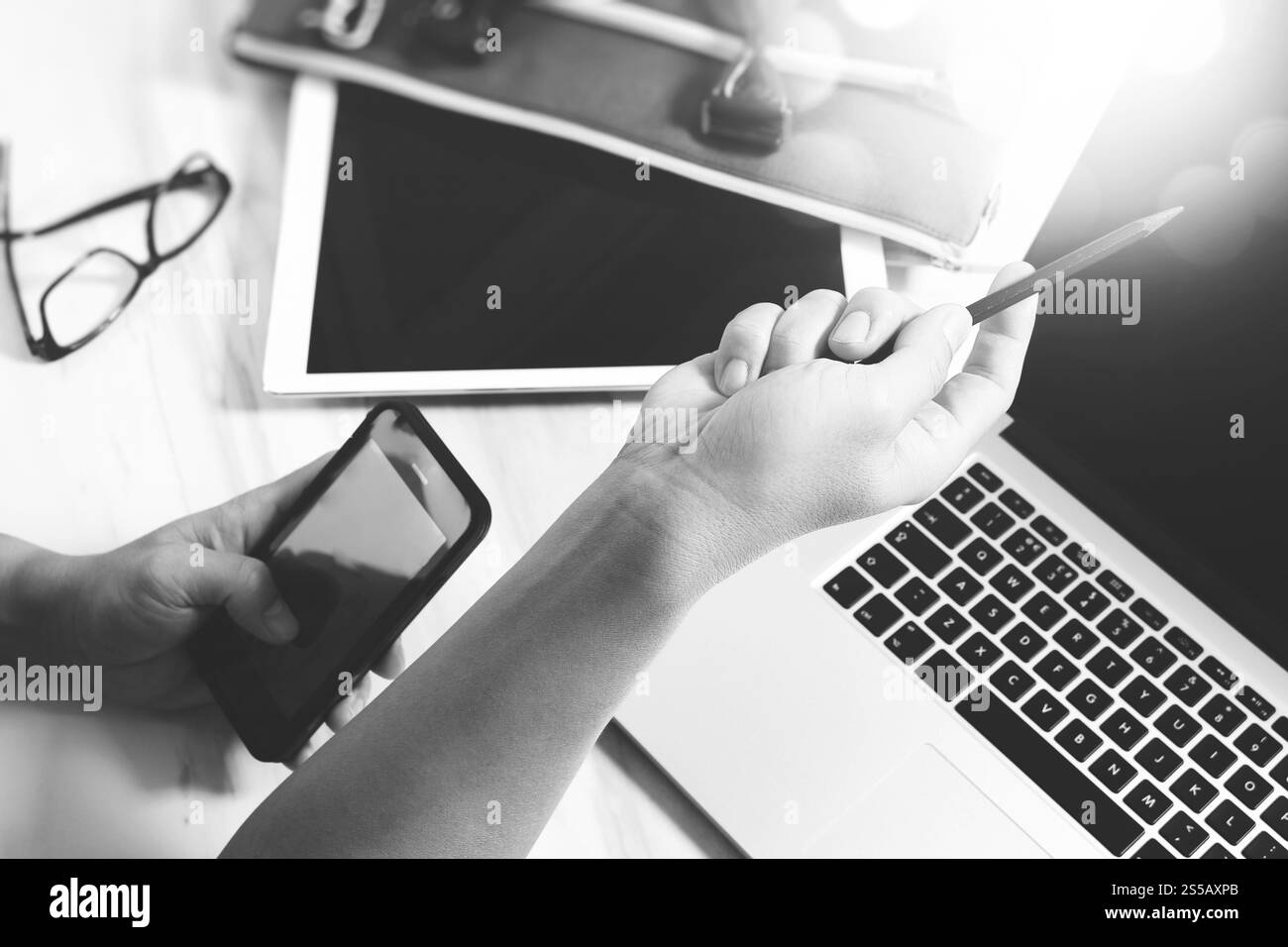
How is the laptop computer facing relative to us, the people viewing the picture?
facing the viewer and to the left of the viewer

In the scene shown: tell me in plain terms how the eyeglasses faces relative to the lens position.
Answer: facing the viewer and to the right of the viewer

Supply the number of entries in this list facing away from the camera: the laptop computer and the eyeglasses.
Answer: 0
